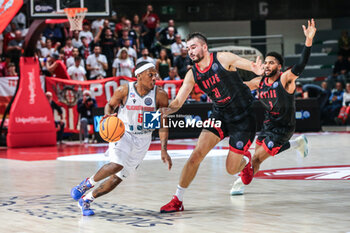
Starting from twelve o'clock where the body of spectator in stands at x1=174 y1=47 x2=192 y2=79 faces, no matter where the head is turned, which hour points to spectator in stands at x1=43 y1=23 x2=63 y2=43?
spectator in stands at x1=43 y1=23 x2=63 y2=43 is roughly at 3 o'clock from spectator in stands at x1=174 y1=47 x2=192 y2=79.

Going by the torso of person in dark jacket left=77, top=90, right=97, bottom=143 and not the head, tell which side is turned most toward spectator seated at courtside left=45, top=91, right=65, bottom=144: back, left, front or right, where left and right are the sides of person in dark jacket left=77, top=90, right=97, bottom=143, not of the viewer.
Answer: right

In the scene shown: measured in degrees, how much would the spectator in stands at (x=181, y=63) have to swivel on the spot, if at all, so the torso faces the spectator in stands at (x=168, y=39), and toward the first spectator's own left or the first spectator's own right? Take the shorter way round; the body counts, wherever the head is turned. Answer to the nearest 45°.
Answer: approximately 180°

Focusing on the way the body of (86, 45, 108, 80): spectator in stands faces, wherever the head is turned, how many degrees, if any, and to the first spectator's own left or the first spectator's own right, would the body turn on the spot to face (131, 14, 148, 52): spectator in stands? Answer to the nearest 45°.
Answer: approximately 135° to the first spectator's own left

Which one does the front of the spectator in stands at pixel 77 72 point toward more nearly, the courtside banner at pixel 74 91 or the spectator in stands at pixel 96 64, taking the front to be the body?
the courtside banner

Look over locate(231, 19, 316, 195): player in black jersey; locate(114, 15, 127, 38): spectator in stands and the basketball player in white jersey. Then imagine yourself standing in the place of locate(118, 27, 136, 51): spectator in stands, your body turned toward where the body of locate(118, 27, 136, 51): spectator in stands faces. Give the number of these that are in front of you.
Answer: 2

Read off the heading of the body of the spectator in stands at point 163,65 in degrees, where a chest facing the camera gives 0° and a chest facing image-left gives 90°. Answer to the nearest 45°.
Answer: approximately 0°

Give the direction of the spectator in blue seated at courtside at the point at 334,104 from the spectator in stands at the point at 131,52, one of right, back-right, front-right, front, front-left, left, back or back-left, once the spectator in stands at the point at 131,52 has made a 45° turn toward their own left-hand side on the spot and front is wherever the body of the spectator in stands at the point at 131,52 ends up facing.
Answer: front-left

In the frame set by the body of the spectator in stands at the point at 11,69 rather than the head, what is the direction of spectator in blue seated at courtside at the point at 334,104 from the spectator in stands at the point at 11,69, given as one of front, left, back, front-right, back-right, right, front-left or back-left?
left

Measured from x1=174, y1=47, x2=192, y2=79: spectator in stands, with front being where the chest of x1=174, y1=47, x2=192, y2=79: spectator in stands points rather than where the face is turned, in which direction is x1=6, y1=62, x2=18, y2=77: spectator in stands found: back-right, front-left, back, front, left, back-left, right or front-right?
front-right
